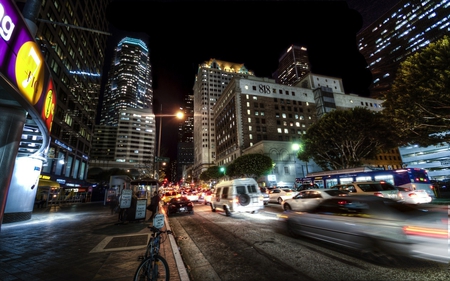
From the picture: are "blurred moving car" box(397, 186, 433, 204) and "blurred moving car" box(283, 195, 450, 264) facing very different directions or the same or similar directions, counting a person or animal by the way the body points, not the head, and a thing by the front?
same or similar directions

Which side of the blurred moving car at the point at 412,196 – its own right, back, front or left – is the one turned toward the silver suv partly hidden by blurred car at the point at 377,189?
left

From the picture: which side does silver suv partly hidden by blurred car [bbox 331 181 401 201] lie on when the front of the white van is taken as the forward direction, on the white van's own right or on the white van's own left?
on the white van's own right

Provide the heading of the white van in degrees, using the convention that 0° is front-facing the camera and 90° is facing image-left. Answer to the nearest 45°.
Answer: approximately 135°

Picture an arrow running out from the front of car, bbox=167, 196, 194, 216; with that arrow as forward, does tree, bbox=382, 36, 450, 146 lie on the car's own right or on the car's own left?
on the car's own right

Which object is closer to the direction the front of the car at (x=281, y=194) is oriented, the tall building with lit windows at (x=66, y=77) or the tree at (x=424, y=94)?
the tall building with lit windows

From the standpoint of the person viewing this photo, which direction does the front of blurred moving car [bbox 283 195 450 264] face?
facing away from the viewer and to the left of the viewer

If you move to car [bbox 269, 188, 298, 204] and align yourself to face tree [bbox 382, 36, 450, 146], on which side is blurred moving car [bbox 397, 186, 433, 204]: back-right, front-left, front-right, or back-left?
front-right

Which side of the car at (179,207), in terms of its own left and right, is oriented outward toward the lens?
back
